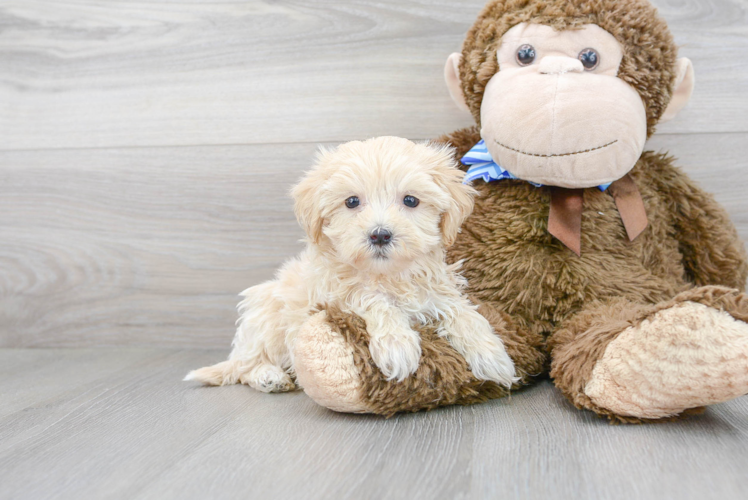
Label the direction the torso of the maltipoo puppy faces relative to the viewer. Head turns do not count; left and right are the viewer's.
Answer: facing the viewer and to the right of the viewer

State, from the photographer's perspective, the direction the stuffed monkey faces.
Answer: facing the viewer
